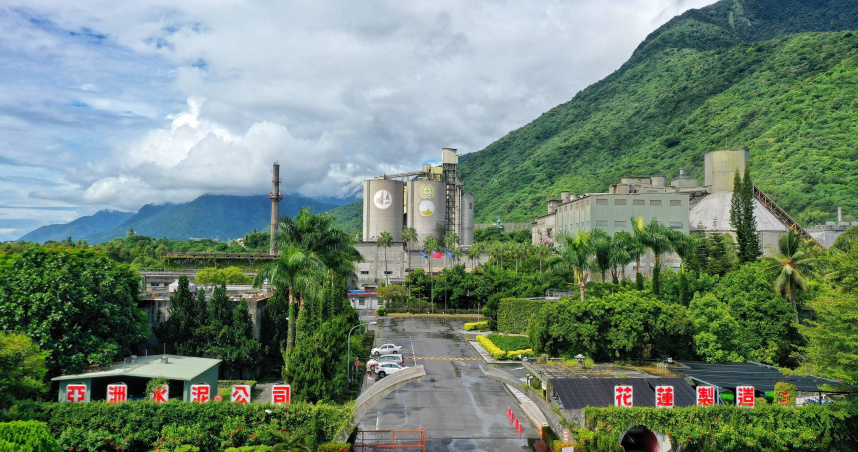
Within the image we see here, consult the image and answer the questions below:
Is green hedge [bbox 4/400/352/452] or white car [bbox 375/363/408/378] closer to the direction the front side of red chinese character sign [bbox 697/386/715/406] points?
the green hedge

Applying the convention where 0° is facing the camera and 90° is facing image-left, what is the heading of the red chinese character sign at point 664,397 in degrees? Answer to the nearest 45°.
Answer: approximately 0°

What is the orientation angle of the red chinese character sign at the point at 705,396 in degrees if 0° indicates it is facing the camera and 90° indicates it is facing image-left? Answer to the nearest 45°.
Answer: approximately 0°

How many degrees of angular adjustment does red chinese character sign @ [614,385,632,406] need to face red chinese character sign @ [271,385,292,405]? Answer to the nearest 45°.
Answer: approximately 90° to its right

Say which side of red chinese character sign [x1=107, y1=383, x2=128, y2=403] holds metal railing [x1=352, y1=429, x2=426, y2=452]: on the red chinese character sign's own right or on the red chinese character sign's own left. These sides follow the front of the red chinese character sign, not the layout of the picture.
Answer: on the red chinese character sign's own left

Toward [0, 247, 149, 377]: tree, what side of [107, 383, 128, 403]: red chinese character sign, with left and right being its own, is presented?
back

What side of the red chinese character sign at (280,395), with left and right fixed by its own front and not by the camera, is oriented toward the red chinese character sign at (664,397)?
left

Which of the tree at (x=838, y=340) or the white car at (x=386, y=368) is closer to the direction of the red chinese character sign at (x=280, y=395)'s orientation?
the tree
